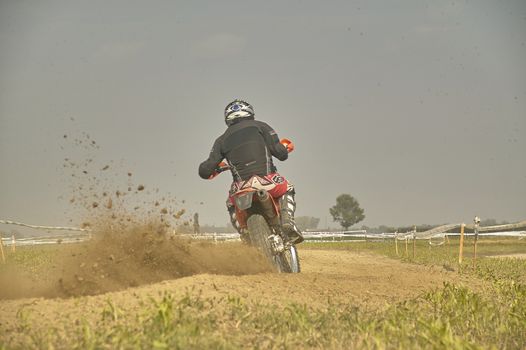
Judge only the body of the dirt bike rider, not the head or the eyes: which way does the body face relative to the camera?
away from the camera

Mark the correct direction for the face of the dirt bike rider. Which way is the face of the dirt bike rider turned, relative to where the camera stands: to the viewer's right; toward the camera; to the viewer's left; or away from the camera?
away from the camera
